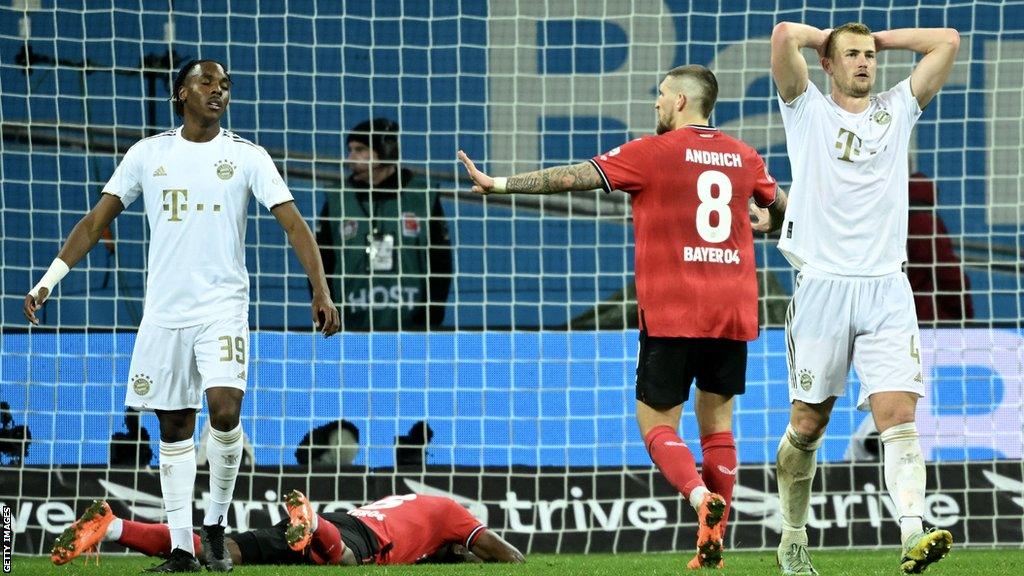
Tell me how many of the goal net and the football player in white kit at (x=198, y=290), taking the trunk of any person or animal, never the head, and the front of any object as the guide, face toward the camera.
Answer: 2

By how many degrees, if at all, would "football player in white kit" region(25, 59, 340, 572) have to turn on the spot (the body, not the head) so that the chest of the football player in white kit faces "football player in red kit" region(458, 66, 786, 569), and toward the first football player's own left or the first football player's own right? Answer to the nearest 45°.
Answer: approximately 45° to the first football player's own left

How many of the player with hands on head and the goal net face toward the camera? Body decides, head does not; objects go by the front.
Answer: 2

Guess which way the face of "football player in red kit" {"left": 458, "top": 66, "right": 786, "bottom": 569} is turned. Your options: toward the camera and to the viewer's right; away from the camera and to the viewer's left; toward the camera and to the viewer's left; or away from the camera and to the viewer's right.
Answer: away from the camera and to the viewer's left

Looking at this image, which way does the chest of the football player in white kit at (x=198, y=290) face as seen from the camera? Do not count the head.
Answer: toward the camera

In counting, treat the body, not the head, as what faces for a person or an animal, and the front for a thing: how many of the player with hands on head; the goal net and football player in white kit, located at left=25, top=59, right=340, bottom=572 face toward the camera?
3

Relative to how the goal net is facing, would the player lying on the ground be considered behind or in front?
in front

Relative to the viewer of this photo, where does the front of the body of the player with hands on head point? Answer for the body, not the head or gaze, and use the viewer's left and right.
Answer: facing the viewer

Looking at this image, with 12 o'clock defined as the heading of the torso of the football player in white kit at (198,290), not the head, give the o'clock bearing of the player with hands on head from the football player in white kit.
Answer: The player with hands on head is roughly at 10 o'clock from the football player in white kit.

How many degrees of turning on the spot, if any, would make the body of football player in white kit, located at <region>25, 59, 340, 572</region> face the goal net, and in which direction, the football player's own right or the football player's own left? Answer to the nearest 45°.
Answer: approximately 135° to the football player's own left
